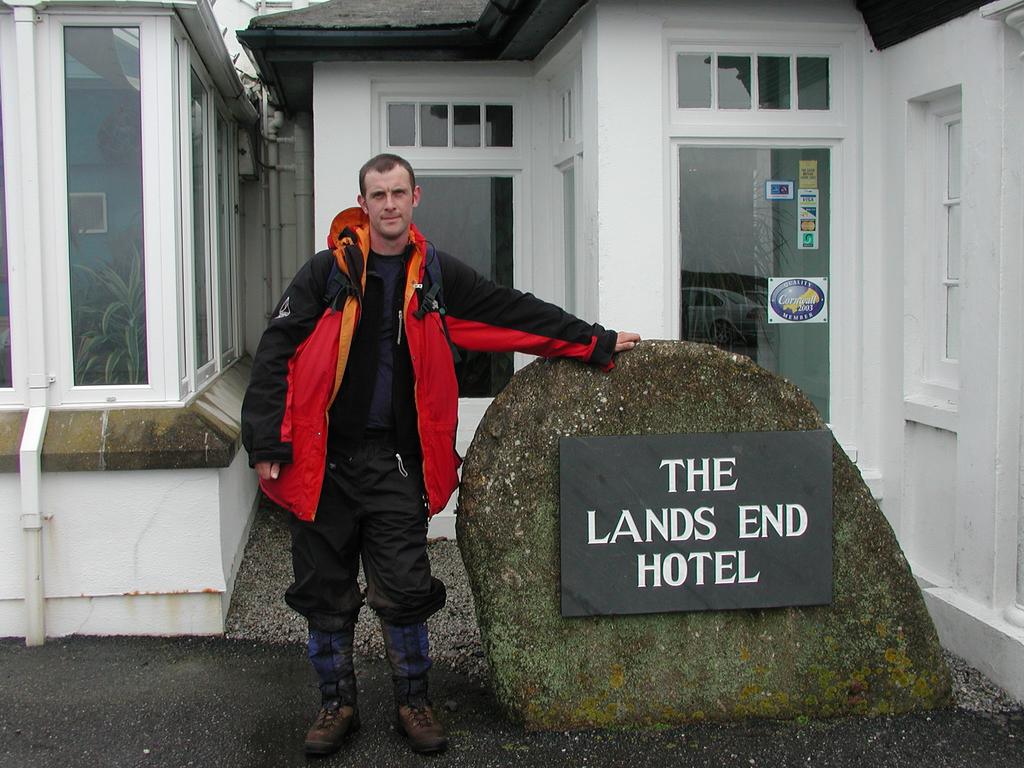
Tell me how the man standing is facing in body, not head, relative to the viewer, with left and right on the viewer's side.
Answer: facing the viewer

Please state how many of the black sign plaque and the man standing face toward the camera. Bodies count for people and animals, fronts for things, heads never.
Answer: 2

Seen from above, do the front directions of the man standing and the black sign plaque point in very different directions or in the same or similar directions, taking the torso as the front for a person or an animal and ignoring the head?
same or similar directions

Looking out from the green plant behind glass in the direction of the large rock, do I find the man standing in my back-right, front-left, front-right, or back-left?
front-right

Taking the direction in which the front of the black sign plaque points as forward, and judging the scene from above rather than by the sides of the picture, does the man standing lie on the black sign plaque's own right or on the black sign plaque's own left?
on the black sign plaque's own right

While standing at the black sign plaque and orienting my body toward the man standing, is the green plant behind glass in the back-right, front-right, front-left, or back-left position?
front-right

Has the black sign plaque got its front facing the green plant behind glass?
no

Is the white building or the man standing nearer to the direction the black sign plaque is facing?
the man standing

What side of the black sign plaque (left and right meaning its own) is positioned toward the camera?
front

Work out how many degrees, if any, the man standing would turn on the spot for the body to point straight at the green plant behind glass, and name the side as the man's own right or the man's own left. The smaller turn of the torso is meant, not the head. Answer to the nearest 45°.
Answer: approximately 135° to the man's own right

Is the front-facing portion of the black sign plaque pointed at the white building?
no

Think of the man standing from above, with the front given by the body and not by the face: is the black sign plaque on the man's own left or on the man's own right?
on the man's own left

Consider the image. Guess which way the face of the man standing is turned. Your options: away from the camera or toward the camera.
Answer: toward the camera

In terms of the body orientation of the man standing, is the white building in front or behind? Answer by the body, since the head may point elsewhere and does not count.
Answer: behind
